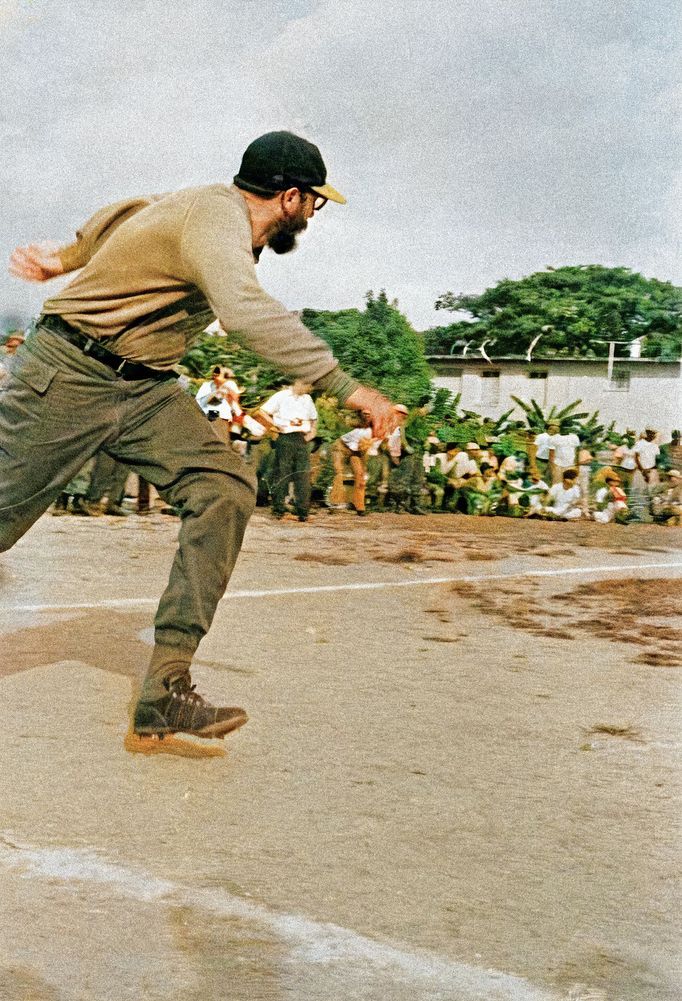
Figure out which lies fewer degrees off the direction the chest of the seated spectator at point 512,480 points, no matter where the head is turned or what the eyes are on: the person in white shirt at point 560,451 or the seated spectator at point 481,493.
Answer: the seated spectator

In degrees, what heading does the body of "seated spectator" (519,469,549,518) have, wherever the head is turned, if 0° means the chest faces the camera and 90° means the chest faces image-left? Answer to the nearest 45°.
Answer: approximately 45°

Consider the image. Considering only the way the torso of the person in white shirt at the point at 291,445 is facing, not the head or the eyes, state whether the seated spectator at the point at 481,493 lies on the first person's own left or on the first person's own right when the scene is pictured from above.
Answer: on the first person's own left

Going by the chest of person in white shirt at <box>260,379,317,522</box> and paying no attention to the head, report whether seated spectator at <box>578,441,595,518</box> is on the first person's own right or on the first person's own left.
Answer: on the first person's own left

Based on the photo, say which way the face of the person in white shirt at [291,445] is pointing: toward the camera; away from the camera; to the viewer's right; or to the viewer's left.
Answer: toward the camera

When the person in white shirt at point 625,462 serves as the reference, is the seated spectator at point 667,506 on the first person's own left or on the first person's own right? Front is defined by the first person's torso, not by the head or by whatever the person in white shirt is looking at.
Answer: on the first person's own left

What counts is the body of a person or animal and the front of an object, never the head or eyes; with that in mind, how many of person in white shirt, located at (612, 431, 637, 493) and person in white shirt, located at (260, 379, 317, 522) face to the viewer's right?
0

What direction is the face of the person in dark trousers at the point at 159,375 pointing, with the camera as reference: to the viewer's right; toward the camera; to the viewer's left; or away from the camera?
to the viewer's right

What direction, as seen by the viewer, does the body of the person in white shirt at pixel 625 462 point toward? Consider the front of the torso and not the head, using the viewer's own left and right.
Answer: facing the viewer and to the left of the viewer

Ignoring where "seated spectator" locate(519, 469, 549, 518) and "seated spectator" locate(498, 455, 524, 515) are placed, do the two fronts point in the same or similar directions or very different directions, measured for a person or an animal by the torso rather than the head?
same or similar directions

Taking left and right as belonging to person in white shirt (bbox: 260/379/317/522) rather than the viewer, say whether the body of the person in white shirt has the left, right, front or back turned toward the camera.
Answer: front
